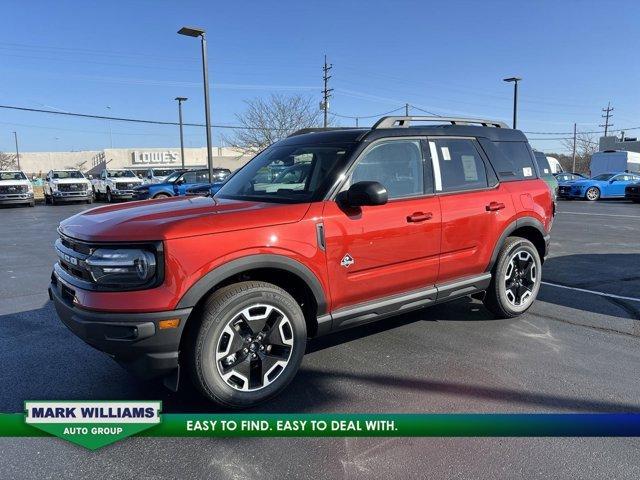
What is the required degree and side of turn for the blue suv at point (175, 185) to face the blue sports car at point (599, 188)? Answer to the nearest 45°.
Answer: approximately 135° to its left

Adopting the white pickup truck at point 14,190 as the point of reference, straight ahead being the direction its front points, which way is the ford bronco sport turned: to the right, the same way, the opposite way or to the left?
to the right

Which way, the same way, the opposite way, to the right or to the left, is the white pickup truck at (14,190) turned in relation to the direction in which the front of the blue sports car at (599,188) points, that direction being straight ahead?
to the left

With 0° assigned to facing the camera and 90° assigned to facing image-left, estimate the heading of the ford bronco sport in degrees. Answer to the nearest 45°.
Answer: approximately 45°

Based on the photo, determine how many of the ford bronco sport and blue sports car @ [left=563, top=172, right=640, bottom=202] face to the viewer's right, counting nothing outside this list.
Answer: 0

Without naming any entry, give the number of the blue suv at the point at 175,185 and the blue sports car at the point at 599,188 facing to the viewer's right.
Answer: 0

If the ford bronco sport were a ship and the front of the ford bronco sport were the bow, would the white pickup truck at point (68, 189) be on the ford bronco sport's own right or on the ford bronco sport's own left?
on the ford bronco sport's own right

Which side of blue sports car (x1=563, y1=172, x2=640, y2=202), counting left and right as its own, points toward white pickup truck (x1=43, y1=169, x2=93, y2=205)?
front

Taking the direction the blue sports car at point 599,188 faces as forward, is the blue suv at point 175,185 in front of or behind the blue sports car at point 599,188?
in front

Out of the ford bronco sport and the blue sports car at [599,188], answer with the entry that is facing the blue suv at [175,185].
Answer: the blue sports car at [599,188]

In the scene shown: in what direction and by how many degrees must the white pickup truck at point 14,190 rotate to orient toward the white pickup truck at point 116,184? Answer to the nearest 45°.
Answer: approximately 90° to its left
